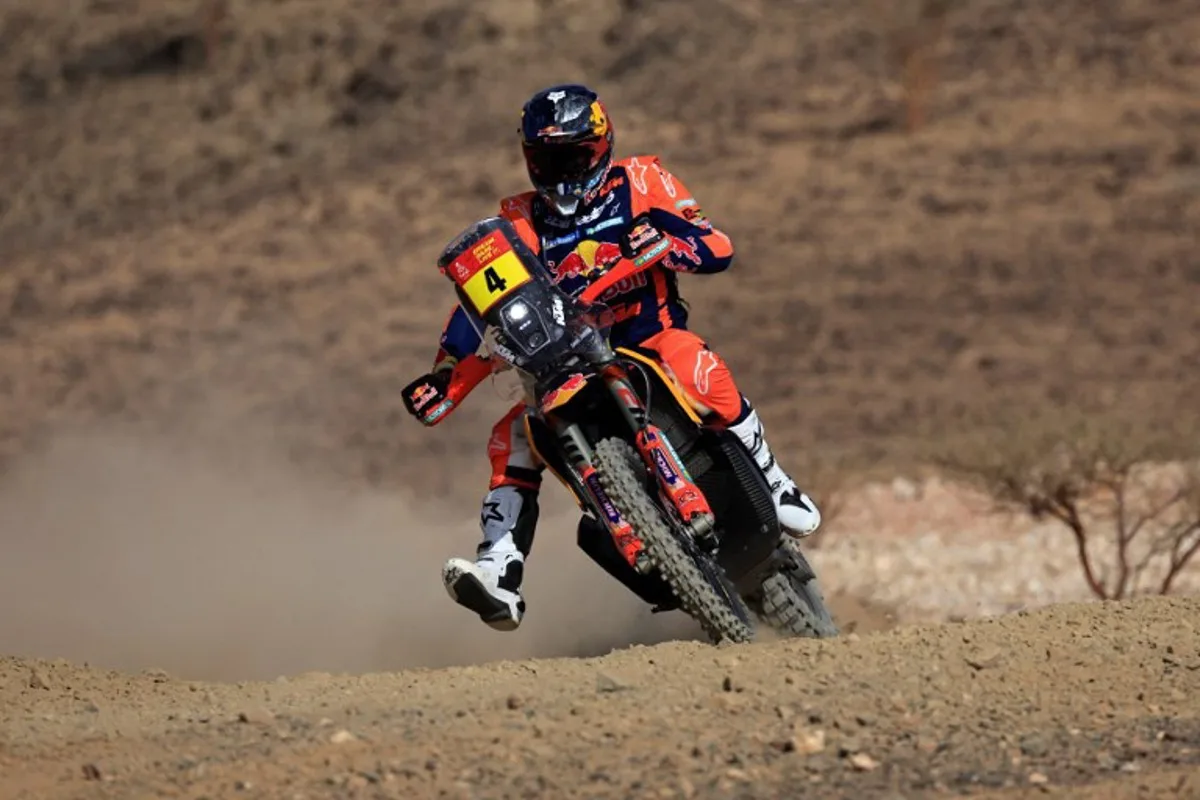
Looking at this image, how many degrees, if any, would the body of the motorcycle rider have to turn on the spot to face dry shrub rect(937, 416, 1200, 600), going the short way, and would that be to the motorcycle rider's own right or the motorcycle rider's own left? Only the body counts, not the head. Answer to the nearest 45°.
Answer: approximately 135° to the motorcycle rider's own left

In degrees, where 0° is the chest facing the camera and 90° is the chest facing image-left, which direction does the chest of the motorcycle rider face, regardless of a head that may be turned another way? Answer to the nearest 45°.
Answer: approximately 0°
